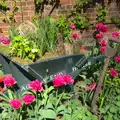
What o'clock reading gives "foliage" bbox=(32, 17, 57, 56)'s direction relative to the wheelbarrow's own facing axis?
The foliage is roughly at 3 o'clock from the wheelbarrow.

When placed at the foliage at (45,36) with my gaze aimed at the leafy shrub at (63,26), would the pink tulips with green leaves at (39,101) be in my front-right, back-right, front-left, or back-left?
back-right

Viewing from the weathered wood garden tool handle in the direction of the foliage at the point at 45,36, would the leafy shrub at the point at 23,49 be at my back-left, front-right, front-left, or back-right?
front-left

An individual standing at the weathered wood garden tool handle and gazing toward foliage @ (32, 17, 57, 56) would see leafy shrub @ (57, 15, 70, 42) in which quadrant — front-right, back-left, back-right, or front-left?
front-right

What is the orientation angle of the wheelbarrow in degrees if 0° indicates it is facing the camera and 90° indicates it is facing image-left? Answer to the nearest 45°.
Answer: approximately 90°

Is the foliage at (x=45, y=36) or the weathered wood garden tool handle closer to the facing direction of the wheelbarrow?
the foliage

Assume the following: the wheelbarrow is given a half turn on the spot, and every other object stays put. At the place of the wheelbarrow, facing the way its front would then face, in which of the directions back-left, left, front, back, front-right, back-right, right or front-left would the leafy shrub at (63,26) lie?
left

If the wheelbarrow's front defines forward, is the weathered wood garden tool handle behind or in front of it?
behind
